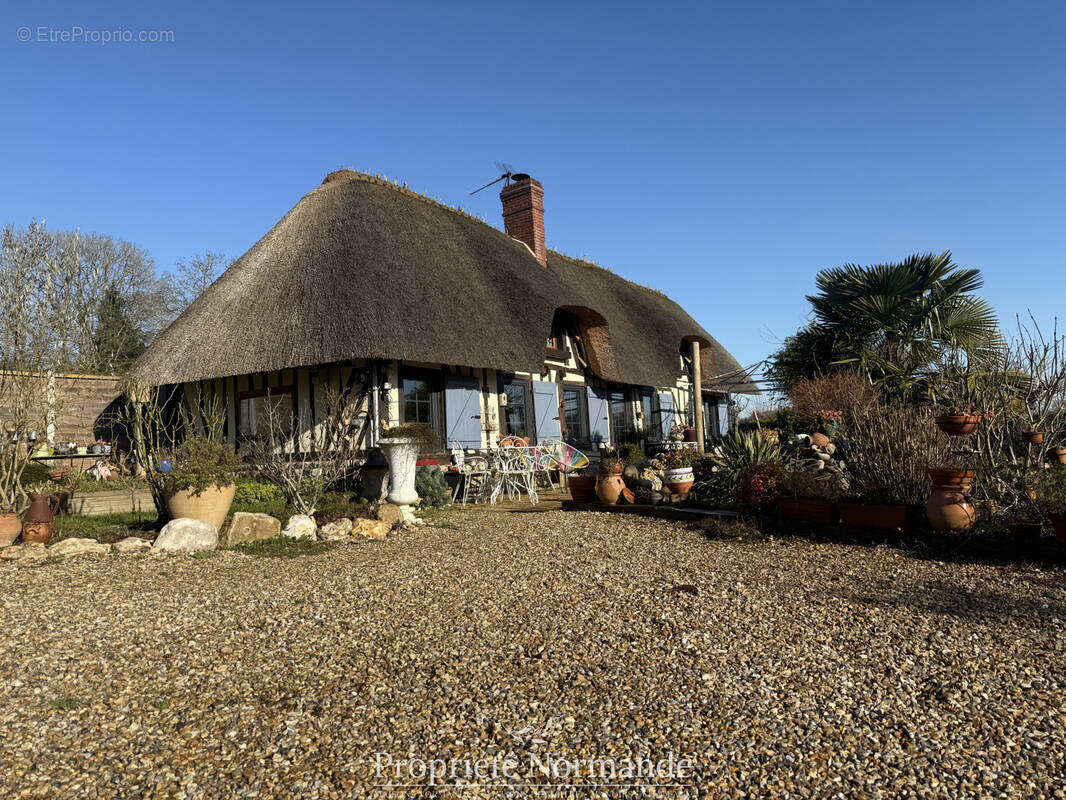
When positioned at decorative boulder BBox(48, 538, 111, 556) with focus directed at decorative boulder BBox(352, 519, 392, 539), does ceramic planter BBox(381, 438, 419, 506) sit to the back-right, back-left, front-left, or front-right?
front-left

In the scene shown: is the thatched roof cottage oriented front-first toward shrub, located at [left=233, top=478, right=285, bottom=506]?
no

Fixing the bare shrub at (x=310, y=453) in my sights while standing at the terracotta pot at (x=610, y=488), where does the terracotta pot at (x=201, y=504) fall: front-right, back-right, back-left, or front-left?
front-left

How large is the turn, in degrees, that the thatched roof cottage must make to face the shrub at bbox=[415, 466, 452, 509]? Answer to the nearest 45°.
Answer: approximately 45° to its right

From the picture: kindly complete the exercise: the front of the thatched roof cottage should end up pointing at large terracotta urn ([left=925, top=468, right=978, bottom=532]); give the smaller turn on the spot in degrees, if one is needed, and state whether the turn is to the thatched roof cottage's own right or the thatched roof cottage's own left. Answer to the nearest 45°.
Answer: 0° — it already faces it

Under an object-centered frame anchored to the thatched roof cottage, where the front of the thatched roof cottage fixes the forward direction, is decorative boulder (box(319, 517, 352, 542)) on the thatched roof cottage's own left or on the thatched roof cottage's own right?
on the thatched roof cottage's own right

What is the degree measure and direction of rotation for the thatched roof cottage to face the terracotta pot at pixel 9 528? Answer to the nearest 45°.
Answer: approximately 90° to its right

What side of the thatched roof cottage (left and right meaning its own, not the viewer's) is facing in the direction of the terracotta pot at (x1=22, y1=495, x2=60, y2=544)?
right

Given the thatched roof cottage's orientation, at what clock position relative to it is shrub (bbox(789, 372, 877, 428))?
The shrub is roughly at 10 o'clock from the thatched roof cottage.

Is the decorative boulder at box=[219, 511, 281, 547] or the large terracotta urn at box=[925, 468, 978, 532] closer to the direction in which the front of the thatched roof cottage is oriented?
the large terracotta urn

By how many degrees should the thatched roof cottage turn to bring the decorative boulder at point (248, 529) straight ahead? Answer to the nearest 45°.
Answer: approximately 45° to its right

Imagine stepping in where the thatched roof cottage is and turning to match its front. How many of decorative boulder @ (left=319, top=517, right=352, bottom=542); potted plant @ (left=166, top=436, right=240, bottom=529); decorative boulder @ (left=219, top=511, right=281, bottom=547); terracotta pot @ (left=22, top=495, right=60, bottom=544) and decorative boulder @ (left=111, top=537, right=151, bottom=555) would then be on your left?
0
